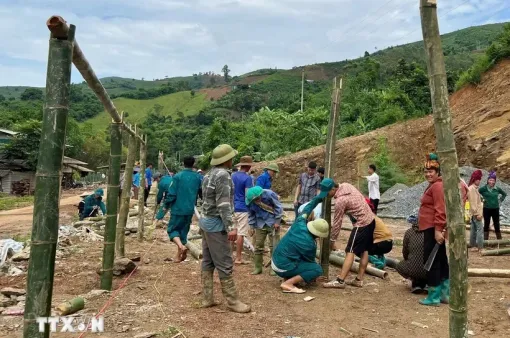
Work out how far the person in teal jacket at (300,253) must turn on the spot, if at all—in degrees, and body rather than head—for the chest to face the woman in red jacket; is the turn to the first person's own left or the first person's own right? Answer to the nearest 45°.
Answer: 0° — they already face them

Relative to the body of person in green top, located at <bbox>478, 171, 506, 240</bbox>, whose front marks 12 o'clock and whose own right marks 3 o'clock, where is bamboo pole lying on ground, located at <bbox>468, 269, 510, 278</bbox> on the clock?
The bamboo pole lying on ground is roughly at 12 o'clock from the person in green top.

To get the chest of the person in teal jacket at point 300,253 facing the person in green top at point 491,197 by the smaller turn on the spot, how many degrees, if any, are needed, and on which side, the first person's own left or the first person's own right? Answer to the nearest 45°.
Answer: approximately 45° to the first person's own left

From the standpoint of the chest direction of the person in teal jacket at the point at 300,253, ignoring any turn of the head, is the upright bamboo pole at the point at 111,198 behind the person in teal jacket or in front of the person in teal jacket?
behind

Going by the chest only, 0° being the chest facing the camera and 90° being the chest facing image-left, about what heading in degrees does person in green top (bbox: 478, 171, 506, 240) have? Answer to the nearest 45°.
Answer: approximately 0°

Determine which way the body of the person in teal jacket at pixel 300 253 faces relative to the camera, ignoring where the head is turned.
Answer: to the viewer's right

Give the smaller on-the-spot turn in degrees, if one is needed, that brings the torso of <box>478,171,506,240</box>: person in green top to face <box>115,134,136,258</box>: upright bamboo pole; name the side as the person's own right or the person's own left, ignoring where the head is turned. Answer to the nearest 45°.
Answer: approximately 45° to the person's own right
